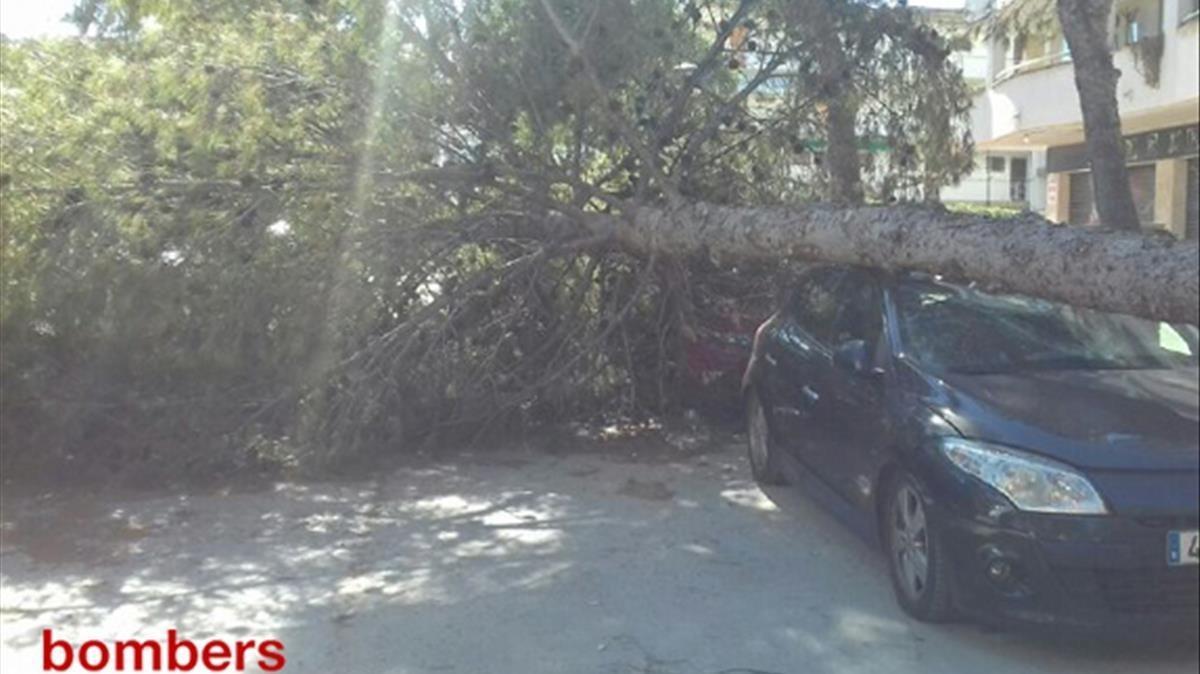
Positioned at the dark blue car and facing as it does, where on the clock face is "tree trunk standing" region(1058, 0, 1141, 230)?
The tree trunk standing is roughly at 8 o'clock from the dark blue car.

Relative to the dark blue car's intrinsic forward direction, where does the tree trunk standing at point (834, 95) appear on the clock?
The tree trunk standing is roughly at 7 o'clock from the dark blue car.

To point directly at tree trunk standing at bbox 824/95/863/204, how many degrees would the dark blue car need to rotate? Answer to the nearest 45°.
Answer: approximately 135° to its left

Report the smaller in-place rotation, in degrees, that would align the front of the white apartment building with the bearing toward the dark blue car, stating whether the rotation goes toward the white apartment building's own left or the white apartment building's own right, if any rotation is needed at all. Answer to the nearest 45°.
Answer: approximately 45° to the white apartment building's own left

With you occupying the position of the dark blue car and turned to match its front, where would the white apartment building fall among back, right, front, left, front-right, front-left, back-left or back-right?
back-left

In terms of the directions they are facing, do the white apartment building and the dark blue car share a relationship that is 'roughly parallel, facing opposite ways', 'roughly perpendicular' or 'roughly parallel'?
roughly perpendicular

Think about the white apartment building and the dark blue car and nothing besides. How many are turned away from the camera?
0

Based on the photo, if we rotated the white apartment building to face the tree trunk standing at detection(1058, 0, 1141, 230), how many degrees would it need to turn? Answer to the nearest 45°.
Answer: approximately 45° to its left

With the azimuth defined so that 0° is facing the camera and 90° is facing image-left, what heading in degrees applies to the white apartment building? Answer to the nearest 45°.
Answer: approximately 45°

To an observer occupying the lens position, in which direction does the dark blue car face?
facing the viewer and to the right of the viewer

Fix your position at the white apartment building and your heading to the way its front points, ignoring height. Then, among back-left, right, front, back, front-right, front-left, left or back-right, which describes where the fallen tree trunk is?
front-left
